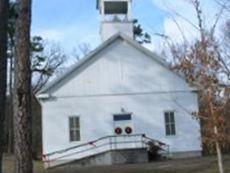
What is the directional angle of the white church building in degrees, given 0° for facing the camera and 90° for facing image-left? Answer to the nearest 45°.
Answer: approximately 0°
